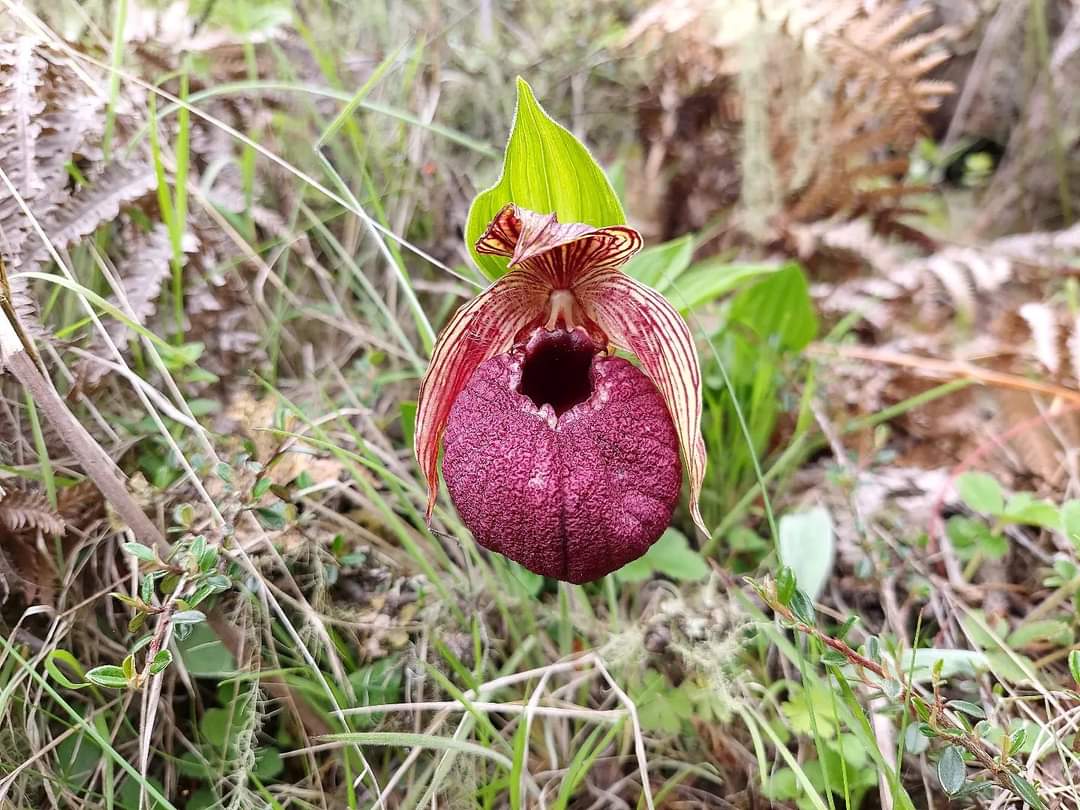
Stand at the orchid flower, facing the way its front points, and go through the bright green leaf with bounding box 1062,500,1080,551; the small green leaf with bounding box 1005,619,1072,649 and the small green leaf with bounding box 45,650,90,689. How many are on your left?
2

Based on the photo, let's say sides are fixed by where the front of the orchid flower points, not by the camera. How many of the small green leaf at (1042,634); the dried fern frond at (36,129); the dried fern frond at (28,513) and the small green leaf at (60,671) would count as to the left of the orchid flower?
1

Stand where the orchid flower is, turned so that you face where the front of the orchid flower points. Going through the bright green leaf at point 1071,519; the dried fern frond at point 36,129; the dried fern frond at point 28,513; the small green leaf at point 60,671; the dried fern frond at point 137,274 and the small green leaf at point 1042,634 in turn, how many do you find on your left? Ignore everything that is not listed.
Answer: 2

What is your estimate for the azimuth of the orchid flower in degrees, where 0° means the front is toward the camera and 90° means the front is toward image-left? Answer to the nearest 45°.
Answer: approximately 0°

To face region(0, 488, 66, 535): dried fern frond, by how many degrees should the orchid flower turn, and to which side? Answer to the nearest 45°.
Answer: approximately 90° to its right
